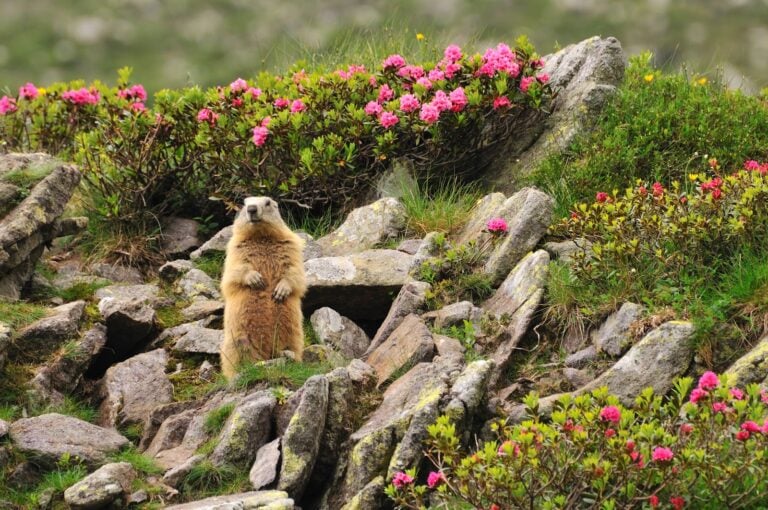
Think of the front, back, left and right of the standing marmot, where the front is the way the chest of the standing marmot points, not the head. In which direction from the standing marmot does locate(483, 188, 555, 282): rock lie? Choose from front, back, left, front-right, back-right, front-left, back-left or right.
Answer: left

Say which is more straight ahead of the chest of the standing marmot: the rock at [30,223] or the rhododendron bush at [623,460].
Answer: the rhododendron bush

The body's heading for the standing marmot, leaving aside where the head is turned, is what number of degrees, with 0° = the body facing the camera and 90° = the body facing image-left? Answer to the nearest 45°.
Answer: approximately 0°

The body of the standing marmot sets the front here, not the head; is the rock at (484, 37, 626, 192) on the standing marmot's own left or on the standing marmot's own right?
on the standing marmot's own left

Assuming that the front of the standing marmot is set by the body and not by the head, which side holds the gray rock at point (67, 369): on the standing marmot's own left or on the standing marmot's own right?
on the standing marmot's own right

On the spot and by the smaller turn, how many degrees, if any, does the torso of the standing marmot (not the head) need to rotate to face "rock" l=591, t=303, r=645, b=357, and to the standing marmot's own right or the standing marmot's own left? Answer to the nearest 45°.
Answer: approximately 45° to the standing marmot's own left

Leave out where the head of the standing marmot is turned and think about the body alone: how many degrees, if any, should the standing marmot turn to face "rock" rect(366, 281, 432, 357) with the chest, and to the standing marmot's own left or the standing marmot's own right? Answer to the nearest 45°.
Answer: approximately 90° to the standing marmot's own left

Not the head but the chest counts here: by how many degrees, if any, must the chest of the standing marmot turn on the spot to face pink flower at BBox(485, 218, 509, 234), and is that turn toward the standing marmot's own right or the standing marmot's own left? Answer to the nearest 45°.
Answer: approximately 90° to the standing marmot's own left

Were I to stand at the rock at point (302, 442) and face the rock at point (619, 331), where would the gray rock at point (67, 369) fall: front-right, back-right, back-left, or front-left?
back-left

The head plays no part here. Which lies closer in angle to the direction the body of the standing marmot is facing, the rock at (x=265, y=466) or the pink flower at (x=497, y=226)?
the rock

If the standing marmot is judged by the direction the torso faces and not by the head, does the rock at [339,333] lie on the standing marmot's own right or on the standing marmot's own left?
on the standing marmot's own left

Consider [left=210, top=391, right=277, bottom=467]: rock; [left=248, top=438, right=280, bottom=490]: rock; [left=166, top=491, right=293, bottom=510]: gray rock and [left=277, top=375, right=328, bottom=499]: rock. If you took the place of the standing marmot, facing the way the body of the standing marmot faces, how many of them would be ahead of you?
4

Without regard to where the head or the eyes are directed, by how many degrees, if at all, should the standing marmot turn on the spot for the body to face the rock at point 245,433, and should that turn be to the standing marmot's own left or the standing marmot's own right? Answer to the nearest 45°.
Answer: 0° — it already faces it

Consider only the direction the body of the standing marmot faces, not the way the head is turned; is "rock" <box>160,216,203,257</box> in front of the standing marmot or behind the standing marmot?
behind

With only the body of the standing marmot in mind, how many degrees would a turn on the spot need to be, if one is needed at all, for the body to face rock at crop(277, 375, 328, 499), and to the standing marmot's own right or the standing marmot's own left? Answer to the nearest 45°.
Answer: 0° — it already faces it

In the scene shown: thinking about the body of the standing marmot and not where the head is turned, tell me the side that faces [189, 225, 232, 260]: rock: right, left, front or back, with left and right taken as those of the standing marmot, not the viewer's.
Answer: back

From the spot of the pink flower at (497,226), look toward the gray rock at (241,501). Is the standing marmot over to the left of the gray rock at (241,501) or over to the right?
right

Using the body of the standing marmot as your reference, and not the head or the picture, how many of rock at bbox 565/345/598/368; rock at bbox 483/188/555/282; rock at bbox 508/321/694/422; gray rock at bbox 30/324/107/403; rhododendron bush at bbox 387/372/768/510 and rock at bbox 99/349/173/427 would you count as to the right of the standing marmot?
2
